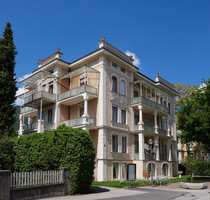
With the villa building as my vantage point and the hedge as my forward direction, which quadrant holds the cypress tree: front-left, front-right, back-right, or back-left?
front-right
